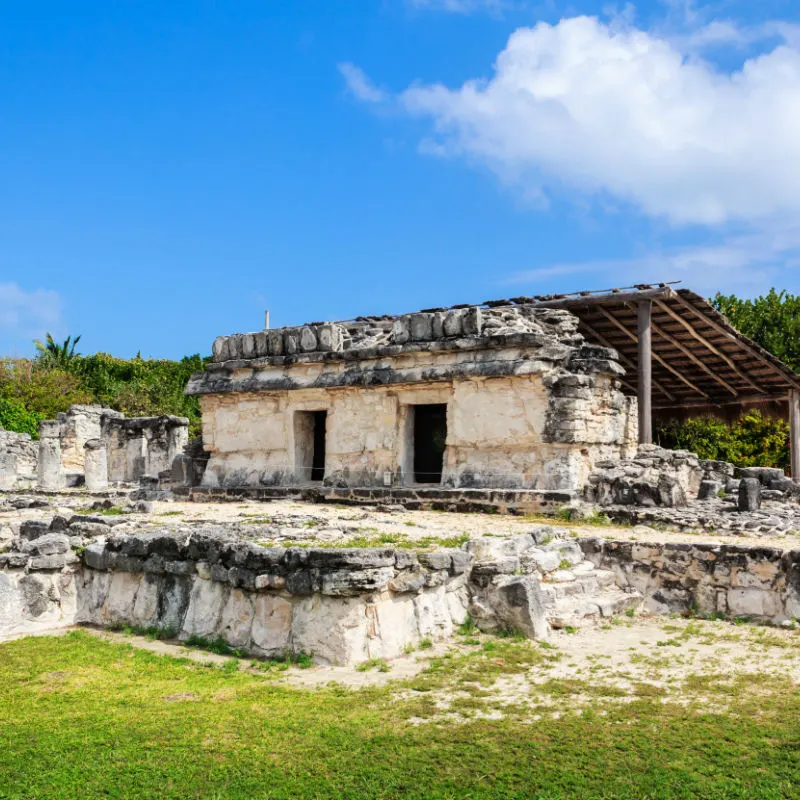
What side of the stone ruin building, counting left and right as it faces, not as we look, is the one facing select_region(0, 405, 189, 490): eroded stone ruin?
right

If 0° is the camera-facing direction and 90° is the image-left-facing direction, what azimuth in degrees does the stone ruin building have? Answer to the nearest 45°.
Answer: approximately 45°

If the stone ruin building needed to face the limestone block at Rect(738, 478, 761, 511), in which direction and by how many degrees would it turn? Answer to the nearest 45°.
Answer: approximately 90° to its left

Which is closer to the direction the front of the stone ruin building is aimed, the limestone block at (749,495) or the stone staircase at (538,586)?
the stone staircase

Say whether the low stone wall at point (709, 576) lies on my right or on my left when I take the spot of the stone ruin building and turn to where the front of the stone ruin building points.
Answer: on my left

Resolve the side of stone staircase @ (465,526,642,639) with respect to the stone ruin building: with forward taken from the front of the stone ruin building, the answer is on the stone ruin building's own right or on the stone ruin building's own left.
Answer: on the stone ruin building's own left

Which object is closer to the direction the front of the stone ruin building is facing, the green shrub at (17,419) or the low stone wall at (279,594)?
the low stone wall

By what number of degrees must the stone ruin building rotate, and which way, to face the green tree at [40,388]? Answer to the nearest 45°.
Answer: approximately 90° to its right

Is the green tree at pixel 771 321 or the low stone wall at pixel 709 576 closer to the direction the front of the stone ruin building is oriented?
the low stone wall

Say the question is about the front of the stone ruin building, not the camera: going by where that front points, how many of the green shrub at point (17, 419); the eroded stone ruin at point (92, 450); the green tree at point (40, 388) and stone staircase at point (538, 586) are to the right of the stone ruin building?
3
